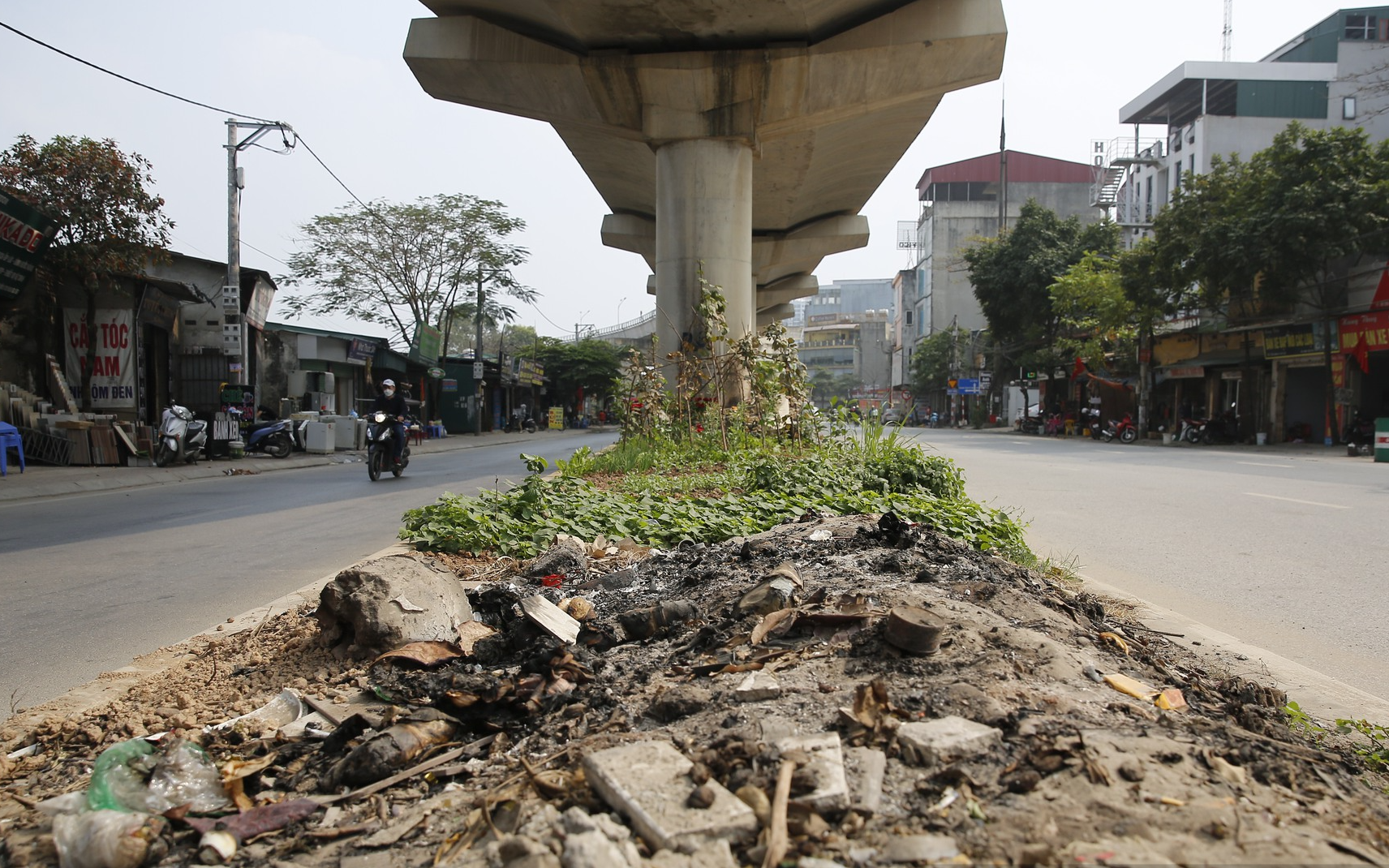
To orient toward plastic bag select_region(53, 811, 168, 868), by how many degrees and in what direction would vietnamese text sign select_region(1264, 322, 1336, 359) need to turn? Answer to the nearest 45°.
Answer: approximately 45° to its left

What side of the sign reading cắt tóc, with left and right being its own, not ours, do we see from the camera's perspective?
front

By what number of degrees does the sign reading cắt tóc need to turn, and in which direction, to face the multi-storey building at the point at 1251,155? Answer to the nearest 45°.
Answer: approximately 90° to its left

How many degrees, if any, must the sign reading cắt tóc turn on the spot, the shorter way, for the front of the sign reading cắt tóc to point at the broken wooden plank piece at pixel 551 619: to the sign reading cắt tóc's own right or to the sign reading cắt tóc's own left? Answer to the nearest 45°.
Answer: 0° — it already faces it

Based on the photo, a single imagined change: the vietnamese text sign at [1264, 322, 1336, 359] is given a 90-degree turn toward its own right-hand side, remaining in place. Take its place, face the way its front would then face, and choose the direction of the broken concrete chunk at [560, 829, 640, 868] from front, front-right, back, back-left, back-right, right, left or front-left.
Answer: back-left

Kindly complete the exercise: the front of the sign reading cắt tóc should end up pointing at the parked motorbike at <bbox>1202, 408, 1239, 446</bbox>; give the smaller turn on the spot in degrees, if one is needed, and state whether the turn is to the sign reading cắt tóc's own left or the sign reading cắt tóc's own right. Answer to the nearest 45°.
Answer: approximately 90° to the sign reading cắt tóc's own left

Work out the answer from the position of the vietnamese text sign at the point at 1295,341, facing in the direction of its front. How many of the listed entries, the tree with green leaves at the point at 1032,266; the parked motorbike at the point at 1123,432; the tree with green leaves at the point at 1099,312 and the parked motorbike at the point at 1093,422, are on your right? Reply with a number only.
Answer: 4

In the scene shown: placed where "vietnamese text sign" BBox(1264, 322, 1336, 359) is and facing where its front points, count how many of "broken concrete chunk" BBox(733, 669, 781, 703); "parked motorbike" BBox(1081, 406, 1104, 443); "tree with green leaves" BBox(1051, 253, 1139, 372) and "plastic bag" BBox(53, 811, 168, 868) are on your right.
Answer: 2

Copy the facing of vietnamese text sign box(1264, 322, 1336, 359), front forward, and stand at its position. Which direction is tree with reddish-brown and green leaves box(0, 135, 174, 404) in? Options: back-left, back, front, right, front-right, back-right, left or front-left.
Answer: front

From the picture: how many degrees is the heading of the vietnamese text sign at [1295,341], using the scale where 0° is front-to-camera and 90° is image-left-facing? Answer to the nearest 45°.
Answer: approximately 45°

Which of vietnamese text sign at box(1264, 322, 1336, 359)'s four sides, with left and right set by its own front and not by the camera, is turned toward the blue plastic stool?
front

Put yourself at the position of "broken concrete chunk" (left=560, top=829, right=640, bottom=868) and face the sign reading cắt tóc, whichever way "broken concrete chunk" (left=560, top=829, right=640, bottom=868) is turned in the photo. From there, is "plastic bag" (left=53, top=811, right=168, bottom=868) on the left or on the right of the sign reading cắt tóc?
left

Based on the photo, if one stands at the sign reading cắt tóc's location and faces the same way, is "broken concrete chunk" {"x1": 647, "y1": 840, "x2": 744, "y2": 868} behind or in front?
in front

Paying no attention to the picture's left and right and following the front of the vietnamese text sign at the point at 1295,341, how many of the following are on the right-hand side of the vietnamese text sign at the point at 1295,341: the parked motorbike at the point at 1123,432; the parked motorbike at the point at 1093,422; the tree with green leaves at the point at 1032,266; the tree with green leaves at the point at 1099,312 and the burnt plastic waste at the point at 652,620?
4

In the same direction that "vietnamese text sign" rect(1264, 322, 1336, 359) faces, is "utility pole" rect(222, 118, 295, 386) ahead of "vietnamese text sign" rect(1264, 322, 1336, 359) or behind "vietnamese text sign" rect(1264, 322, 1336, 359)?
ahead
